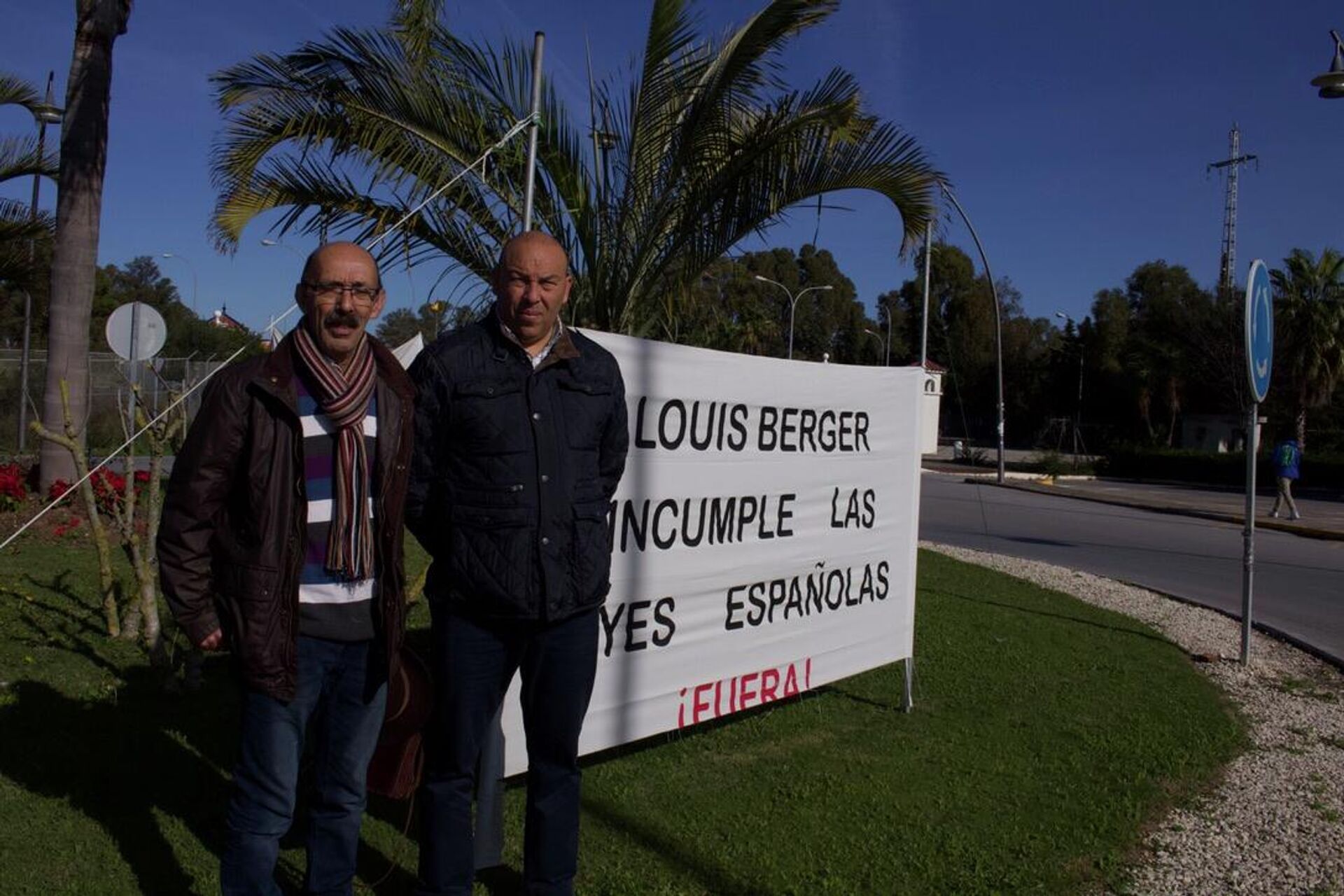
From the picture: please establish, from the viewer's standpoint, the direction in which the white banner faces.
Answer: facing the viewer and to the right of the viewer

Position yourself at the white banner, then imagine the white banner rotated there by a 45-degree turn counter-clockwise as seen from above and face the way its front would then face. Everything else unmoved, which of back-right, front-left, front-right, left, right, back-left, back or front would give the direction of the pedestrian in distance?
front-left

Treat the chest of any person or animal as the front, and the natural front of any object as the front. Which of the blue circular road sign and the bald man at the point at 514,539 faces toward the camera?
the bald man

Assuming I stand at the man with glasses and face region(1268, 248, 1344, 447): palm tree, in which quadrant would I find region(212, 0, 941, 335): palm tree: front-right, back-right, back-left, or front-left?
front-left

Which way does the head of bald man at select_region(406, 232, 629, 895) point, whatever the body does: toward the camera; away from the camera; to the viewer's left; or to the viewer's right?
toward the camera

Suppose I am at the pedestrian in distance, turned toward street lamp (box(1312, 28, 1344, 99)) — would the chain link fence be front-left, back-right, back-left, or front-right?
front-right

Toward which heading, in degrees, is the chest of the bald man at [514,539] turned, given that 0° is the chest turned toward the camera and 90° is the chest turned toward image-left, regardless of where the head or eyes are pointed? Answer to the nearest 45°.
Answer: approximately 0°

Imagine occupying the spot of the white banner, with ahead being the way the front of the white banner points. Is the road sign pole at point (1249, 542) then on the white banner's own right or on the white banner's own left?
on the white banner's own left

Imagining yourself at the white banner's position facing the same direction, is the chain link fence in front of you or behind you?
behind

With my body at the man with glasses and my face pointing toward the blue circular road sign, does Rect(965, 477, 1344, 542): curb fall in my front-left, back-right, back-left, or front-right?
front-left

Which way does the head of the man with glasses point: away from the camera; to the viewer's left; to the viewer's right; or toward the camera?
toward the camera

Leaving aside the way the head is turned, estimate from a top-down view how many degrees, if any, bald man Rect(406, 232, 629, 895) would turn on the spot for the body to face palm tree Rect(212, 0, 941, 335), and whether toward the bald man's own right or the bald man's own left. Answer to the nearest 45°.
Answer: approximately 180°
